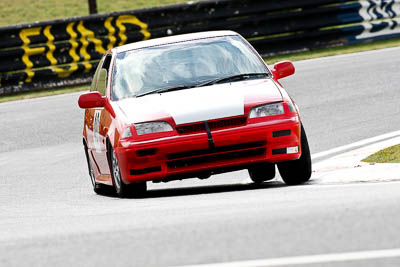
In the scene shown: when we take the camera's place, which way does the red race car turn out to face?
facing the viewer

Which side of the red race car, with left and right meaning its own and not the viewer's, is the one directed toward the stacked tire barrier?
back
